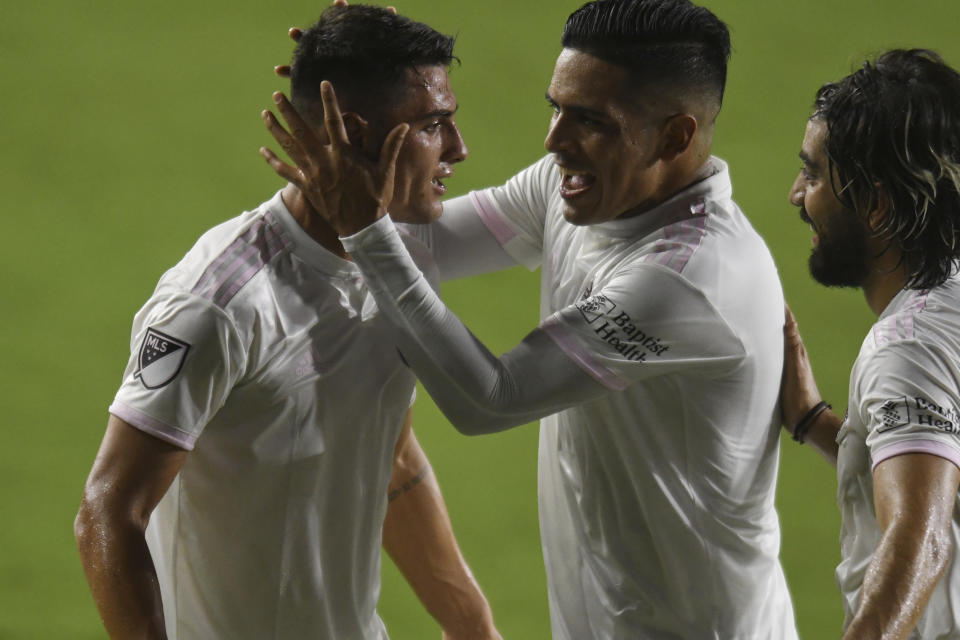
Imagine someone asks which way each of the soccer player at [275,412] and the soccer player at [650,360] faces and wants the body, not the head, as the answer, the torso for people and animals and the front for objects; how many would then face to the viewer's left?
1

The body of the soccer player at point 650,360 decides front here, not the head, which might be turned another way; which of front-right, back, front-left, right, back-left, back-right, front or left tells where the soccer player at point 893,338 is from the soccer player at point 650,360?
back

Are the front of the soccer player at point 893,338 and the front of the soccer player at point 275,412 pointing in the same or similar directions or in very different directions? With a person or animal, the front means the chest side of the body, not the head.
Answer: very different directions

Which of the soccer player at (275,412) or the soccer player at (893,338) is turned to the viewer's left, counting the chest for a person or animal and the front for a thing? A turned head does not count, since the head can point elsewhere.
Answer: the soccer player at (893,338)

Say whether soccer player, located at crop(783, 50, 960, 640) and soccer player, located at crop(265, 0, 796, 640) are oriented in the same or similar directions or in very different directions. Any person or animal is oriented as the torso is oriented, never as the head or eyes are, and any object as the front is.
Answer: same or similar directions

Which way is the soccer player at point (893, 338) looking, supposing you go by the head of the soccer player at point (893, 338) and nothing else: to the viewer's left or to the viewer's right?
to the viewer's left

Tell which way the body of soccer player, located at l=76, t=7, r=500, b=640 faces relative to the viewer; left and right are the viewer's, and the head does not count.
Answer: facing the viewer and to the right of the viewer

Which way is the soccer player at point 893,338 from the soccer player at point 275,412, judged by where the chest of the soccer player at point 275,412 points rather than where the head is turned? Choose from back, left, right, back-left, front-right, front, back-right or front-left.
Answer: front-left

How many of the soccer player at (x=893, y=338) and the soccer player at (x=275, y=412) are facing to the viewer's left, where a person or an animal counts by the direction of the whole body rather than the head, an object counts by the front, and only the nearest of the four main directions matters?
1

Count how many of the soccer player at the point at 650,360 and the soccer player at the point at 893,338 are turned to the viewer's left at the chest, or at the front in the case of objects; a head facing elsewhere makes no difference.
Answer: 2

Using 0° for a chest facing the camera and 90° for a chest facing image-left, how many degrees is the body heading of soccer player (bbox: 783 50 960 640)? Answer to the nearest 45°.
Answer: approximately 90°

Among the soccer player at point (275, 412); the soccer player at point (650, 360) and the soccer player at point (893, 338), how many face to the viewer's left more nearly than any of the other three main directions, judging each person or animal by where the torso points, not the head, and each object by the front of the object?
2

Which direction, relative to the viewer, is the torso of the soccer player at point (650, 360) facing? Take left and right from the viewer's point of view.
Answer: facing to the left of the viewer

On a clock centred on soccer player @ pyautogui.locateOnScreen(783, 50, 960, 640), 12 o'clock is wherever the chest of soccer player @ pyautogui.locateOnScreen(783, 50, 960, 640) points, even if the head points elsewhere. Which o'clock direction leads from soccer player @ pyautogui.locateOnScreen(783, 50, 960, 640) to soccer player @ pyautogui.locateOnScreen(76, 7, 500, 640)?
soccer player @ pyautogui.locateOnScreen(76, 7, 500, 640) is roughly at 11 o'clock from soccer player @ pyautogui.locateOnScreen(783, 50, 960, 640).

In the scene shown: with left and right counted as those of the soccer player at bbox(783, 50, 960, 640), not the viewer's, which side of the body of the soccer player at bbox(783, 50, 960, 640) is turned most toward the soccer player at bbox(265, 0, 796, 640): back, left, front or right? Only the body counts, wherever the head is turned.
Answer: front

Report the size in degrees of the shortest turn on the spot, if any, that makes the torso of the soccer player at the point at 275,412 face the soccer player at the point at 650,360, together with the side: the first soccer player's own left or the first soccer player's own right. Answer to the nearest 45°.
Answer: approximately 45° to the first soccer player's own left
